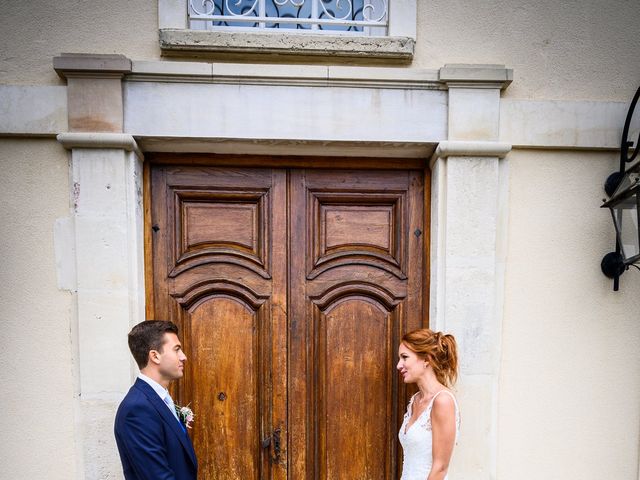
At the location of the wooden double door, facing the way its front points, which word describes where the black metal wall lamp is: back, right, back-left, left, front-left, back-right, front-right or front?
left

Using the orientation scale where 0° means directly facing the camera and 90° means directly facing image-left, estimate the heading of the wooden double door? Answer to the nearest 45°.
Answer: approximately 0°

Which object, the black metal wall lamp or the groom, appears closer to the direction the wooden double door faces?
the groom

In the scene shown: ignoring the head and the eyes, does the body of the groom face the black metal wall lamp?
yes

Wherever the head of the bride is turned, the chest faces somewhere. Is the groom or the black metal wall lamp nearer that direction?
the groom

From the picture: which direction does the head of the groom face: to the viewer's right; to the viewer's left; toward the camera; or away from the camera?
to the viewer's right

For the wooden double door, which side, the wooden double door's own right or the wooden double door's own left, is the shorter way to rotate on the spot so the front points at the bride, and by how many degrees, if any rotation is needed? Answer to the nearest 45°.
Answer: approximately 45° to the wooden double door's own left

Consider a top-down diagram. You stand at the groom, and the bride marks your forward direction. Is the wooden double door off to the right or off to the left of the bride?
left

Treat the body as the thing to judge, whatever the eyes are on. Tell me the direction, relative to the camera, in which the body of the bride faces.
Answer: to the viewer's left

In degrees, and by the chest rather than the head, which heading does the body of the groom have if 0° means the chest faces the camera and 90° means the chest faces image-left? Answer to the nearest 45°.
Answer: approximately 270°

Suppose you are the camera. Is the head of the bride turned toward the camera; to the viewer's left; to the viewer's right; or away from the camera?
to the viewer's left
